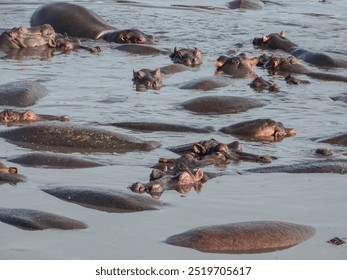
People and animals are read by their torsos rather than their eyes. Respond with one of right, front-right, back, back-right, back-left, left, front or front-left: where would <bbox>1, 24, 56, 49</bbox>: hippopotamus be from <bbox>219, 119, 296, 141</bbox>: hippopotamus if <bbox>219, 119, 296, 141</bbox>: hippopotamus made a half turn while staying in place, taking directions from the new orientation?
front-right

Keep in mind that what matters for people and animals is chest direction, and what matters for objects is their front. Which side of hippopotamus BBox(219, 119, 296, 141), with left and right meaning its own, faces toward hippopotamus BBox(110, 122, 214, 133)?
back

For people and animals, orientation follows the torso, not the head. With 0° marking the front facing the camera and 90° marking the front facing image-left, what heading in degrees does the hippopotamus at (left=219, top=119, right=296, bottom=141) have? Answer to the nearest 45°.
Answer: approximately 270°

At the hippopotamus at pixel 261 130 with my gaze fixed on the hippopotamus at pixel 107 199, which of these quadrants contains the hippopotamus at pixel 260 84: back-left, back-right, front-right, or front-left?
back-right

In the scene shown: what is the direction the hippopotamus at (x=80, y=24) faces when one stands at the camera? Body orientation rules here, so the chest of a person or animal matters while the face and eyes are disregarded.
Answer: facing to the right of the viewer

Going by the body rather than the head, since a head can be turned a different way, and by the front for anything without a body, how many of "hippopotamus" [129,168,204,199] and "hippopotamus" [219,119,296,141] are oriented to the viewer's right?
1

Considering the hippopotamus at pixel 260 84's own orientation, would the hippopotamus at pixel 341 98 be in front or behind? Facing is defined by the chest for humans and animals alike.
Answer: in front

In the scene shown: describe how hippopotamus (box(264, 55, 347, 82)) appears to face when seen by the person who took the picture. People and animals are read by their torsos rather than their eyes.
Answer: facing to the left of the viewer

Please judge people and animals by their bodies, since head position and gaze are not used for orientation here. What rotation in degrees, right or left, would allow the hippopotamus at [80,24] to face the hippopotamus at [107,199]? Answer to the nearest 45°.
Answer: approximately 90° to its right

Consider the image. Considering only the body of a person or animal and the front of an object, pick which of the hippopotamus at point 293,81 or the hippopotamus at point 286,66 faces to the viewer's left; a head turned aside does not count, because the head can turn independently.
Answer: the hippopotamus at point 286,66
